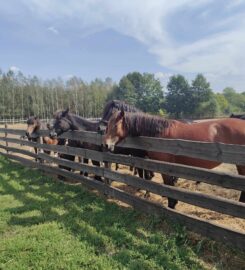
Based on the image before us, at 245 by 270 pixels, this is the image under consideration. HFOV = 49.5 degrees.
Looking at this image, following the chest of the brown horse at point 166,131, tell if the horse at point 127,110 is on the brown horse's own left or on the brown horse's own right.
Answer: on the brown horse's own right

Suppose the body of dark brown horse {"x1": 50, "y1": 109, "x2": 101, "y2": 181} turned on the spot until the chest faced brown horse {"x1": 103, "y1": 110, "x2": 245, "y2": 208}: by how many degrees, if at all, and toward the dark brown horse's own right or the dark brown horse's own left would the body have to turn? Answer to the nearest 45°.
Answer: approximately 135° to the dark brown horse's own left

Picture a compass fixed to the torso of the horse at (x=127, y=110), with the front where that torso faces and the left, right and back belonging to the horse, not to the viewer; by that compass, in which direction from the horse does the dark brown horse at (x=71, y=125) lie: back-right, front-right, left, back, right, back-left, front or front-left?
front-right

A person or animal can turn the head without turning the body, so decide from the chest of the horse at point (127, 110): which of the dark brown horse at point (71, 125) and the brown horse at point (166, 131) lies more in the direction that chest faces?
the dark brown horse

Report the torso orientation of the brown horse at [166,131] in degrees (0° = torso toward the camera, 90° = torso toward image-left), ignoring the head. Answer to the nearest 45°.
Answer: approximately 90°

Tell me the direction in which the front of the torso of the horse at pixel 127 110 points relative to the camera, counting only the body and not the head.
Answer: to the viewer's left

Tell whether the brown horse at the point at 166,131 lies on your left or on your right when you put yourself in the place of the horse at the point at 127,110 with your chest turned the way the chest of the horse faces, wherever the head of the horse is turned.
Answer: on your left

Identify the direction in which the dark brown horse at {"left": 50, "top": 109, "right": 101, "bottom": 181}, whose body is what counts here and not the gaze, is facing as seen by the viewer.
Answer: to the viewer's left

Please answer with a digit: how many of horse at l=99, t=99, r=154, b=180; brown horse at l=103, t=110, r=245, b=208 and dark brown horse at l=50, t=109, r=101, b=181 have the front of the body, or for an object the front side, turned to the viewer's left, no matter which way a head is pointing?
3
